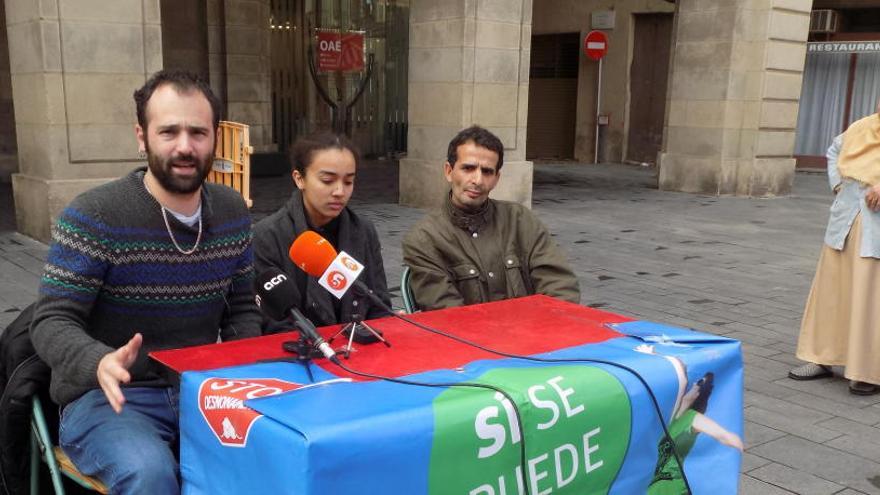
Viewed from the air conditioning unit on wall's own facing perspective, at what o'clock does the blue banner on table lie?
The blue banner on table is roughly at 12 o'clock from the air conditioning unit on wall.

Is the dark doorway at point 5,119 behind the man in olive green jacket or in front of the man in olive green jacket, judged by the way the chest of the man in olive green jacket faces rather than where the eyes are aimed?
behind

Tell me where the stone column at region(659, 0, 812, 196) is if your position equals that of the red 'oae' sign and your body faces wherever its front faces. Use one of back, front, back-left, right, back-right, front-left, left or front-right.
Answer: front-left

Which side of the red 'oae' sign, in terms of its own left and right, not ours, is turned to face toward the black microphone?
front

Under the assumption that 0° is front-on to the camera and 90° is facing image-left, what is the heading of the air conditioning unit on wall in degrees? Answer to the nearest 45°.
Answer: approximately 0°

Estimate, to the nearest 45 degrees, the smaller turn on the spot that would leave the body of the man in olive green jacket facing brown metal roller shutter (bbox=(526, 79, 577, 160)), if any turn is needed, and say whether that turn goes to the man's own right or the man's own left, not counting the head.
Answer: approximately 180°

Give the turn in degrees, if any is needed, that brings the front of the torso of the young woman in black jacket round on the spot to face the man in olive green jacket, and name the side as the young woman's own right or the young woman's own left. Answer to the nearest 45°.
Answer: approximately 45° to the young woman's own left

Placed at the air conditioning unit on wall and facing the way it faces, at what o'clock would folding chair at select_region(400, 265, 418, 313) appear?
The folding chair is roughly at 12 o'clock from the air conditioning unit on wall.

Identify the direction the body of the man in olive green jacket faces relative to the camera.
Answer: toward the camera

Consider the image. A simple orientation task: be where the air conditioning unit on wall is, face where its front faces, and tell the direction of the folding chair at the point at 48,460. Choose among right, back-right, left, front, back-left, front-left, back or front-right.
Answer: front

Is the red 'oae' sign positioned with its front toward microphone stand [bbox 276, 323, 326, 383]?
yes
